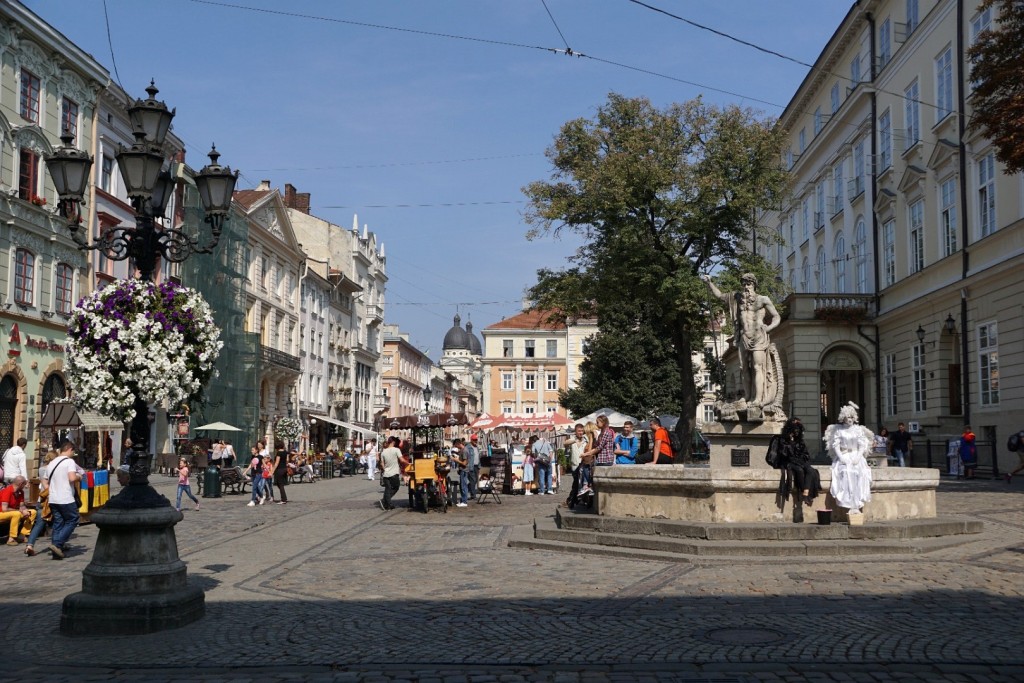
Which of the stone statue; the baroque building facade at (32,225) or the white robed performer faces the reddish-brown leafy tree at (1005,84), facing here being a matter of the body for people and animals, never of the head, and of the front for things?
the baroque building facade

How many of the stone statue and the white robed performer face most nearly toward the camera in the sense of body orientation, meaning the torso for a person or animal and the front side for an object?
2

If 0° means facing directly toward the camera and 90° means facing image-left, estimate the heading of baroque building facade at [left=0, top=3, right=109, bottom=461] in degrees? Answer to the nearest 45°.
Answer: approximately 315°

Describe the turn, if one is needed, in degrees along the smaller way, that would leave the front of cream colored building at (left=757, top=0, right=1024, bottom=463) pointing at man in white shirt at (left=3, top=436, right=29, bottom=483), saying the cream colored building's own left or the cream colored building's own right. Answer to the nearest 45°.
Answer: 0° — it already faces them

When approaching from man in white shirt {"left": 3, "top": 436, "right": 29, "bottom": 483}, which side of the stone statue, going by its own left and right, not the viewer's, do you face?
right

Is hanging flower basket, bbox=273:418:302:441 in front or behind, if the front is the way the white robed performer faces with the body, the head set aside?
behind

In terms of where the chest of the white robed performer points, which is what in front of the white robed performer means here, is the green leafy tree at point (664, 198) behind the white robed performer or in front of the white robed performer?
behind

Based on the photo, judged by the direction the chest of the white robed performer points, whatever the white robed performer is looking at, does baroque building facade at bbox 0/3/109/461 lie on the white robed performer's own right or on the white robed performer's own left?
on the white robed performer's own right

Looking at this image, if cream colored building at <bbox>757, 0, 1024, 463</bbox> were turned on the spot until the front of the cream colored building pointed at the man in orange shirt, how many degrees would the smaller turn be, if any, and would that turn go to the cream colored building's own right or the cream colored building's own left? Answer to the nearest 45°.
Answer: approximately 45° to the cream colored building's own left

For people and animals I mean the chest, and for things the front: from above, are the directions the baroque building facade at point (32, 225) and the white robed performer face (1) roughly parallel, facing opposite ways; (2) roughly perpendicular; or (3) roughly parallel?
roughly perpendicular
